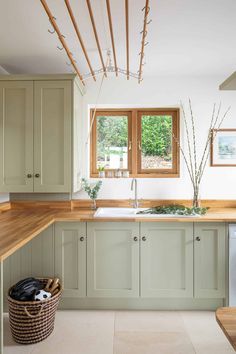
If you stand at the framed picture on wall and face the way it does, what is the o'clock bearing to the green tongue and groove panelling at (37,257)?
The green tongue and groove panelling is roughly at 2 o'clock from the framed picture on wall.

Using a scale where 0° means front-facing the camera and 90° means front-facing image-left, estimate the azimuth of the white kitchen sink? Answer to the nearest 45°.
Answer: approximately 0°

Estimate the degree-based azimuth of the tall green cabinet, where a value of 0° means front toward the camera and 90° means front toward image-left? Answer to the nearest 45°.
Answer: approximately 0°

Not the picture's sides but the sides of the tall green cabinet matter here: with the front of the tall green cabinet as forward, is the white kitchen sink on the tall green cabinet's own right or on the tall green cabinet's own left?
on the tall green cabinet's own left

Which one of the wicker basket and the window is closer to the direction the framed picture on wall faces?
the wicker basket
